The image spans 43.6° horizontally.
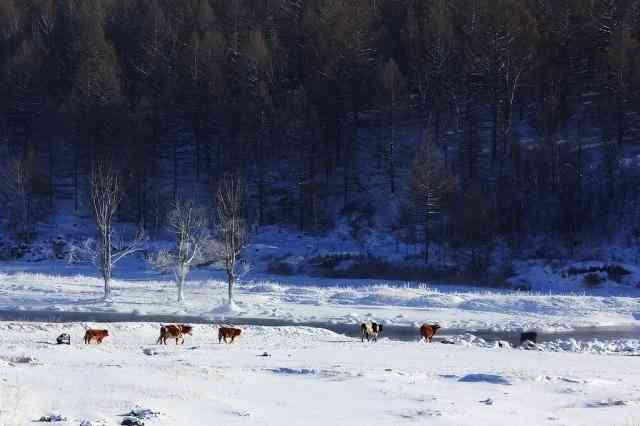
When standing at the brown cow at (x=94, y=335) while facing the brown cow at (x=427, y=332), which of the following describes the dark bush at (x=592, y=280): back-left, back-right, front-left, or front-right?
front-left

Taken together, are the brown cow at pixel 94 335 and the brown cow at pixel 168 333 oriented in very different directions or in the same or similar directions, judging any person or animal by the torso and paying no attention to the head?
same or similar directions
